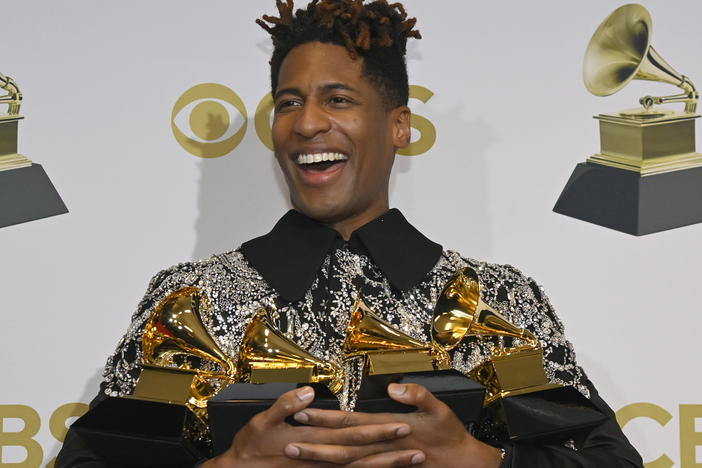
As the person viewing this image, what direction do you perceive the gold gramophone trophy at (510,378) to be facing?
facing the viewer and to the left of the viewer

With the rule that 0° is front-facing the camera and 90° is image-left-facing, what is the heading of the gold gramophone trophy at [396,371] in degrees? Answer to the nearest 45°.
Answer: approximately 90°

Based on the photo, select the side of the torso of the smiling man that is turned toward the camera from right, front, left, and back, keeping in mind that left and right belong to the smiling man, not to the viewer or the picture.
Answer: front
